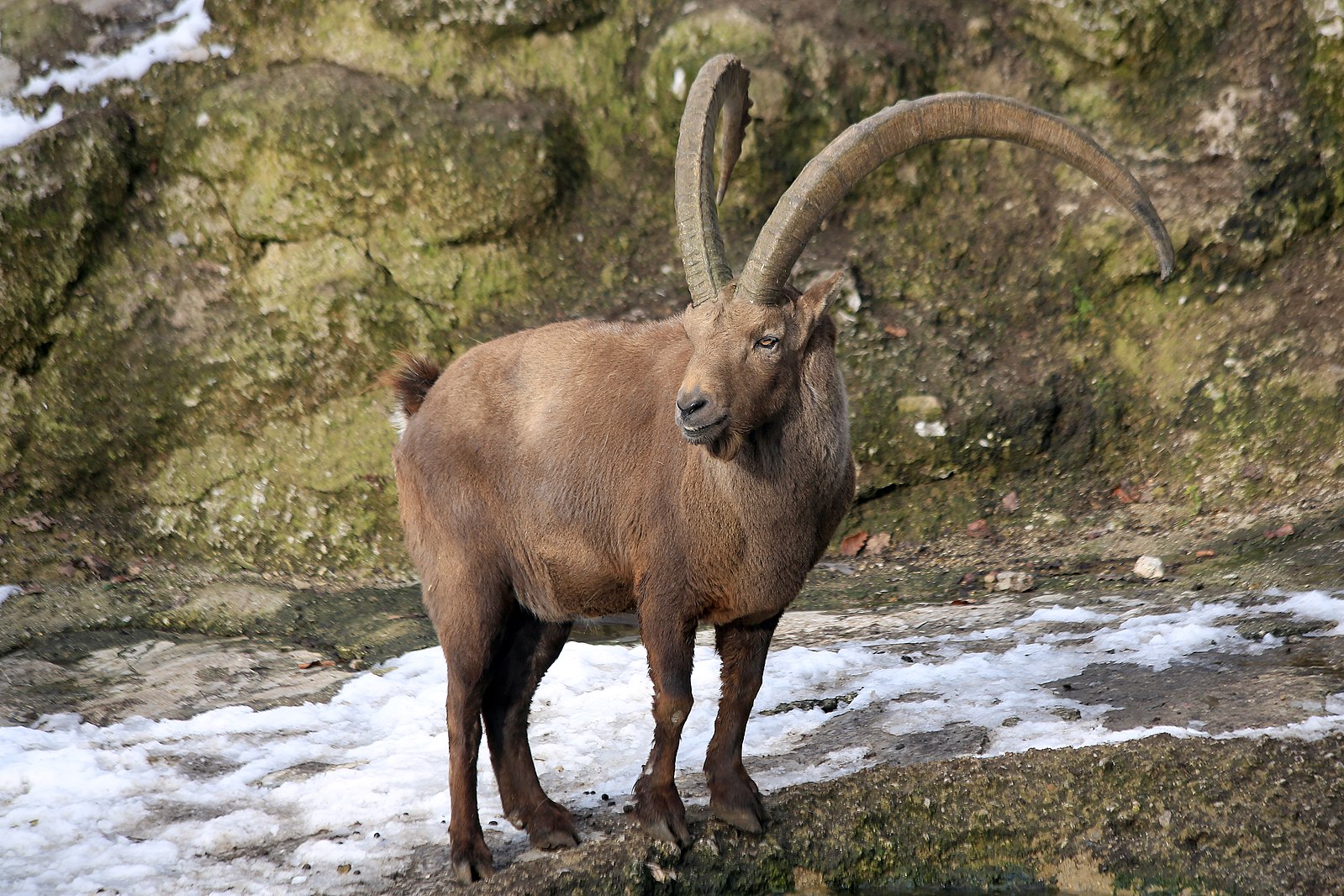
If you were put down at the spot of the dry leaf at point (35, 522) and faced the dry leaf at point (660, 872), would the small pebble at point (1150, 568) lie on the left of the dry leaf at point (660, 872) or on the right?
left

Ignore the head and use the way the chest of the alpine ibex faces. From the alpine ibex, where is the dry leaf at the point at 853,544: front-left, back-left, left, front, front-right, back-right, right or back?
back-left

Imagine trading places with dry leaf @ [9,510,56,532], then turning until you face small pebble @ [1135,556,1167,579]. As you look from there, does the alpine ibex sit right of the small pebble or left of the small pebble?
right

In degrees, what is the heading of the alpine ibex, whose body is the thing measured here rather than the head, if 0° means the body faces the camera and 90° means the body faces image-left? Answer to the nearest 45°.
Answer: approximately 315°

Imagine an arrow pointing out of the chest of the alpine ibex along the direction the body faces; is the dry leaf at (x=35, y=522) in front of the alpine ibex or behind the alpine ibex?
behind
